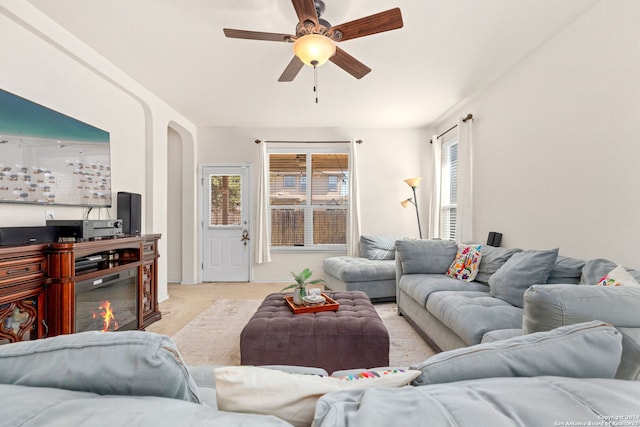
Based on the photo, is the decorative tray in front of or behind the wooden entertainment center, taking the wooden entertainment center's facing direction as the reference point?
in front

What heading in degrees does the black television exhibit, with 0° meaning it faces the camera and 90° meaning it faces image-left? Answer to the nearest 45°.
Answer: approximately 315°

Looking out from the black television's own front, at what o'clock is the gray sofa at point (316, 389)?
The gray sofa is roughly at 1 o'clock from the black television.

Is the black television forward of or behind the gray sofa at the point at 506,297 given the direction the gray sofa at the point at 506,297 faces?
forward

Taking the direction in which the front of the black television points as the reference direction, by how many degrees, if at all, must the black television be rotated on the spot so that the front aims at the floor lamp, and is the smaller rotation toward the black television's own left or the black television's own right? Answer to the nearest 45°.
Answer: approximately 45° to the black television's own left

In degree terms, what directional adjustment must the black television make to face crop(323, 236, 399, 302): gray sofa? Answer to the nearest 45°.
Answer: approximately 45° to its left

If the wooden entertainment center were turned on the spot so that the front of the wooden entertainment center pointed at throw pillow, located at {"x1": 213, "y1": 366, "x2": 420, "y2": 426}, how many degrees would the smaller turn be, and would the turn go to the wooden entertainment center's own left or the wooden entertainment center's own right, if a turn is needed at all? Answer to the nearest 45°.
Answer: approximately 45° to the wooden entertainment center's own right

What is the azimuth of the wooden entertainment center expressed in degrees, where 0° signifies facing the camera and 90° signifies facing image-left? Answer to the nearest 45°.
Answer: approximately 315°

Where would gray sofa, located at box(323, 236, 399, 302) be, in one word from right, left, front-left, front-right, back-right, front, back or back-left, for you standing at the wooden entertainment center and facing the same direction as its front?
front-left

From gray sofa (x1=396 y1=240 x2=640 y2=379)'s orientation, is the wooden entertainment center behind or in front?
in front

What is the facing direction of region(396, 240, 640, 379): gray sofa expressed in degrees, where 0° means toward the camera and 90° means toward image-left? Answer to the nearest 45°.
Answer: approximately 45°

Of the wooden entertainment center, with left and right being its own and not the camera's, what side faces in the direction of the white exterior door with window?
left
